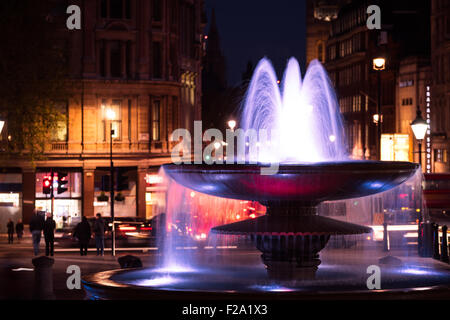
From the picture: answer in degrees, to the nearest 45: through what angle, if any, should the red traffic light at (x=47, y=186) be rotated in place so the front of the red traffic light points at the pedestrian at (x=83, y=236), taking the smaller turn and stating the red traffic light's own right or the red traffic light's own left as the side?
approximately 45° to the red traffic light's own left

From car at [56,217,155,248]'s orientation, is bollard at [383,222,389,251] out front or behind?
behind

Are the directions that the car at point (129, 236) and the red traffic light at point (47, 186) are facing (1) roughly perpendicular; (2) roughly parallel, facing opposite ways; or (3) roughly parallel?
roughly perpendicular

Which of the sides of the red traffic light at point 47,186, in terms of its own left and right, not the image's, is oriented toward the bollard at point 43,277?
front

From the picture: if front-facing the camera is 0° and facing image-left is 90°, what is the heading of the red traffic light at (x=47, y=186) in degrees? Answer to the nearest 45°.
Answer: approximately 0°

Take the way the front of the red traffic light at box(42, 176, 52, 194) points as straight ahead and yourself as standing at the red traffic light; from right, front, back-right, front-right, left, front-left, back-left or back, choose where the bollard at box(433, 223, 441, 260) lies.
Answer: front-left

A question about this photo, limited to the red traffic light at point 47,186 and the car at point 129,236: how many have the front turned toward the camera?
1

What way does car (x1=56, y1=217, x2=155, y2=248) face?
to the viewer's left
